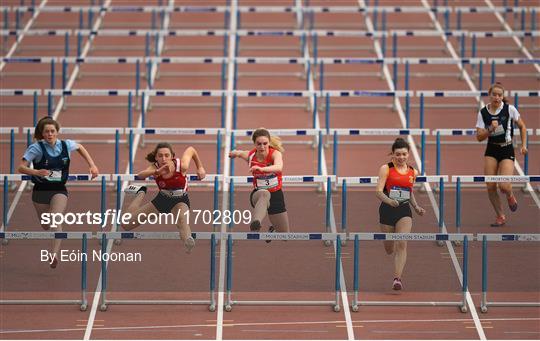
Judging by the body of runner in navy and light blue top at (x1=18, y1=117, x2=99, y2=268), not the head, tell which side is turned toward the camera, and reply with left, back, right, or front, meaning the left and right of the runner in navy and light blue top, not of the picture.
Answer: front

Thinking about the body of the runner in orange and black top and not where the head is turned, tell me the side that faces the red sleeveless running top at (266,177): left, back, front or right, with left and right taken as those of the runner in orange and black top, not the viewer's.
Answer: right

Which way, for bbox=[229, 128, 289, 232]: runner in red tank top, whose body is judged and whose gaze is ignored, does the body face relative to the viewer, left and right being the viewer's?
facing the viewer

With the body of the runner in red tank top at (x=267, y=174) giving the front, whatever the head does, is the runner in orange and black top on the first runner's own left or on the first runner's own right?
on the first runner's own left

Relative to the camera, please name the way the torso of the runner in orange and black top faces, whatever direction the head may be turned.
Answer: toward the camera
